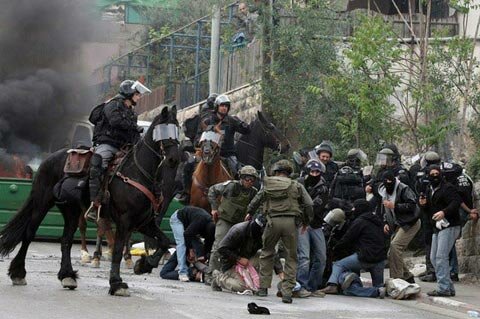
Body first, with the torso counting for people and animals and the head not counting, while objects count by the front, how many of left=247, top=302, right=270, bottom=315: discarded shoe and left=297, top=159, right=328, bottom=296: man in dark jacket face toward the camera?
1

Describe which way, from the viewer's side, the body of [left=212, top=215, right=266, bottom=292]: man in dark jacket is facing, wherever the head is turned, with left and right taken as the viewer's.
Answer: facing to the right of the viewer

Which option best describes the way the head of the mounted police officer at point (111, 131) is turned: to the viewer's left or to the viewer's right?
to the viewer's right

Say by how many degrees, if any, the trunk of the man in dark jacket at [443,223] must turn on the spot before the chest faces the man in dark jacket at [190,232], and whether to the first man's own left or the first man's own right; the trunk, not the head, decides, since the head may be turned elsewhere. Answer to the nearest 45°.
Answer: approximately 45° to the first man's own right
